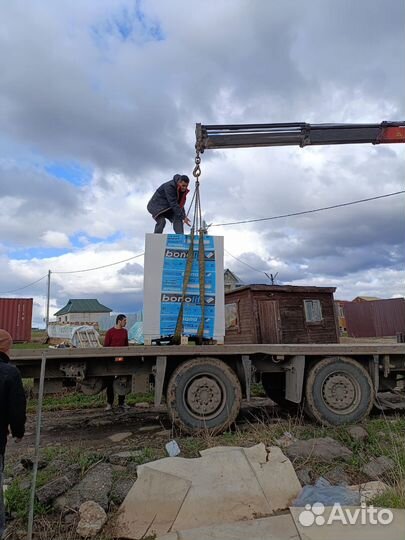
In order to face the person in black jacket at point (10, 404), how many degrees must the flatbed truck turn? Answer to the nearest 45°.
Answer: approximately 135° to its right

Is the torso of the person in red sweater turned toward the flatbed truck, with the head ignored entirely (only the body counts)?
yes

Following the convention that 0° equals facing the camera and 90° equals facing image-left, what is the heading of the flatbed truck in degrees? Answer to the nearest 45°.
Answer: approximately 270°

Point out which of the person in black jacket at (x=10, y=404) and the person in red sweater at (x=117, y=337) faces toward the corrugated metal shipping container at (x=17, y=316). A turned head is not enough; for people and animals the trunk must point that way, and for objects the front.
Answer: the person in black jacket

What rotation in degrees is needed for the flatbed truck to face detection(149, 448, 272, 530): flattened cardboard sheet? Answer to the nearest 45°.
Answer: approximately 90° to its right
